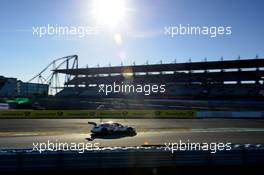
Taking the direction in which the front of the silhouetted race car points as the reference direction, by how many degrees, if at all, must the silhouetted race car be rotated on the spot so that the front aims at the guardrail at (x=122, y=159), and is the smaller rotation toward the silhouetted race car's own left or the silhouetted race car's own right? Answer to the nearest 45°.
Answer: approximately 90° to the silhouetted race car's own right

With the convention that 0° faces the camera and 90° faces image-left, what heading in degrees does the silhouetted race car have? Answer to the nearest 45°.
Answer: approximately 270°

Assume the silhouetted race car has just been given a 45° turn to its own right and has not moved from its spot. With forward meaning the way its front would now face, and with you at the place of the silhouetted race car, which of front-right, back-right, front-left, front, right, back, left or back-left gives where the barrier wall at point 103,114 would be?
back-left
